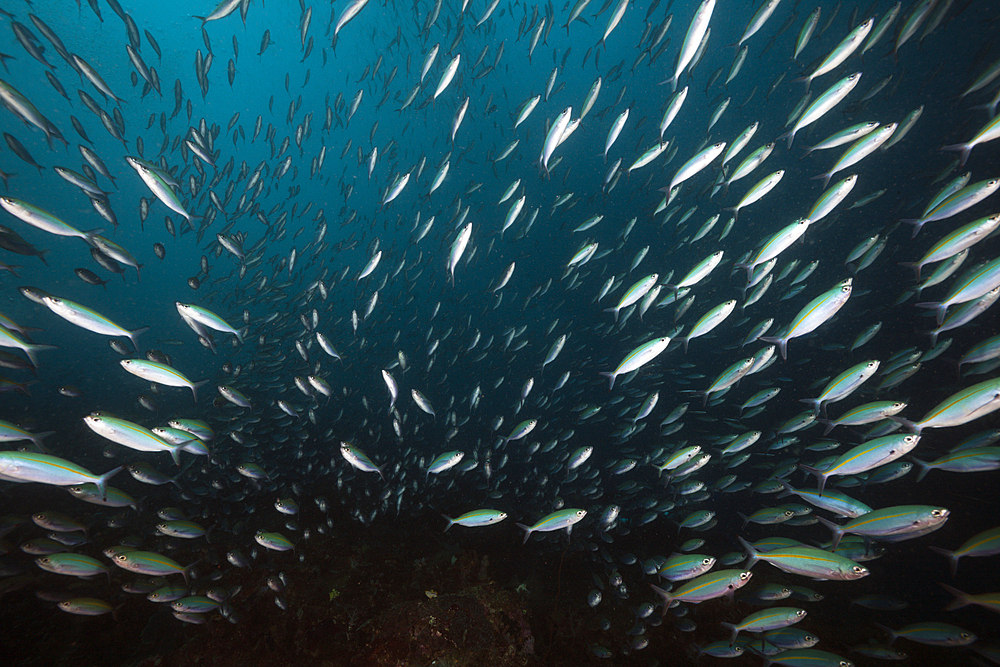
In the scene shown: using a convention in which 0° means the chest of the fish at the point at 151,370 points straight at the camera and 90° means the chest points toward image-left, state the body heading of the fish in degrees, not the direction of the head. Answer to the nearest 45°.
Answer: approximately 90°
